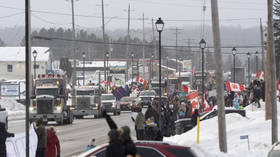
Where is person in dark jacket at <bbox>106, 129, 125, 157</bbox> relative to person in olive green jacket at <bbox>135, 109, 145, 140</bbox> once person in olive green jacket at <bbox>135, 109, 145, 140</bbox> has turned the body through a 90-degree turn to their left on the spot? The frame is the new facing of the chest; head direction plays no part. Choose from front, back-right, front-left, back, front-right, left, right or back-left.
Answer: left

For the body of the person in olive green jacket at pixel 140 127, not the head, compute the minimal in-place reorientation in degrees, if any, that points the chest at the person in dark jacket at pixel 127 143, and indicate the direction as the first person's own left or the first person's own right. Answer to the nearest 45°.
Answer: approximately 180°

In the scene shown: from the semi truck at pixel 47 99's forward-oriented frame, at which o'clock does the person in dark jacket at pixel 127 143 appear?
The person in dark jacket is roughly at 12 o'clock from the semi truck.

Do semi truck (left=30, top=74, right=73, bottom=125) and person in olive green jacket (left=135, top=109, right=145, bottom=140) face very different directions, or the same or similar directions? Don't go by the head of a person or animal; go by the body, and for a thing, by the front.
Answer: very different directions

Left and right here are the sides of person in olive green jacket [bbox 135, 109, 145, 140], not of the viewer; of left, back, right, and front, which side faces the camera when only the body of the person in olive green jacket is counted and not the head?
back

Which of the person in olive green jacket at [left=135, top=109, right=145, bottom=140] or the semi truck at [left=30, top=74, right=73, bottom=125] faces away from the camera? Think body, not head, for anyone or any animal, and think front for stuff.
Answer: the person in olive green jacket

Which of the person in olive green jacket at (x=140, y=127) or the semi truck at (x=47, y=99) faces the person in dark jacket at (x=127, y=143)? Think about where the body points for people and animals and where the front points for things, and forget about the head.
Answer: the semi truck

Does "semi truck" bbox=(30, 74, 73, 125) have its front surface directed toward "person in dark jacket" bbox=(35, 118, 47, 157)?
yes

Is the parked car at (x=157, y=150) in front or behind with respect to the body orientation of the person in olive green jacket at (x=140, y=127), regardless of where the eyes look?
behind

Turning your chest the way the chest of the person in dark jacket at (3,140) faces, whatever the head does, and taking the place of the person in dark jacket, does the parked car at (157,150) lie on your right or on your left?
on your right
